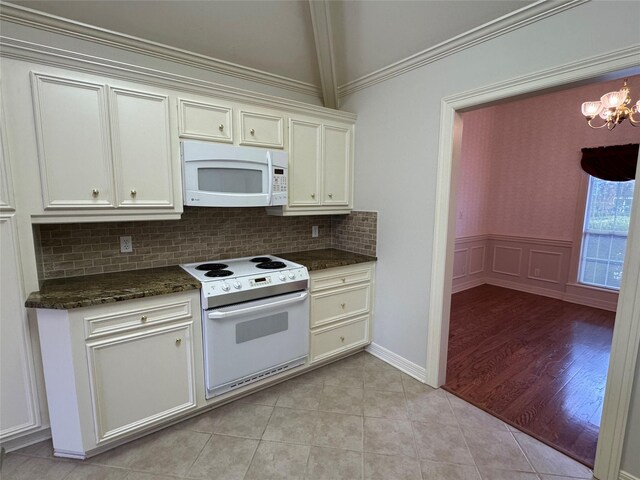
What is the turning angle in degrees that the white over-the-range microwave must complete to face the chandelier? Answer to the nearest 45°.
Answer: approximately 45° to its left

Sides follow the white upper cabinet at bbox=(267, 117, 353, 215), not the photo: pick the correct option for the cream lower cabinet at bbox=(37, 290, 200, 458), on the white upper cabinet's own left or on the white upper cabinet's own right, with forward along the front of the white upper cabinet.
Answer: on the white upper cabinet's own right

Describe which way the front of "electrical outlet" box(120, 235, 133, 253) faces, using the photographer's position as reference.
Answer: facing the viewer

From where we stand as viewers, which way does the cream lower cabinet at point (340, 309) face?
facing the viewer and to the right of the viewer

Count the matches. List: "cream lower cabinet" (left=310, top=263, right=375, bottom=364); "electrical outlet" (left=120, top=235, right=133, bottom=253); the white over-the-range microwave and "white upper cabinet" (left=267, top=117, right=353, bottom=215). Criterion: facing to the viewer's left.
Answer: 0

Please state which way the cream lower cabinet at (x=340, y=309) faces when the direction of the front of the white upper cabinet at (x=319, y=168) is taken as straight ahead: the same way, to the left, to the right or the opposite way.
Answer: the same way

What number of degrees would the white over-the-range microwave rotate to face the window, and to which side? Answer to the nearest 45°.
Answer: approximately 45° to its left

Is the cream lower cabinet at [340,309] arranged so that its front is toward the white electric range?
no

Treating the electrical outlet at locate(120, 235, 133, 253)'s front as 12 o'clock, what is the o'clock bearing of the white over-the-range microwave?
The white over-the-range microwave is roughly at 10 o'clock from the electrical outlet.

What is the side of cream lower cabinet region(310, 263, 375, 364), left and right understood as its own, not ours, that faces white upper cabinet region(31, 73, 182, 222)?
right

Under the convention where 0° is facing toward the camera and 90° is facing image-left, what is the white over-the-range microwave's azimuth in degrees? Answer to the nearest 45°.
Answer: approximately 315°

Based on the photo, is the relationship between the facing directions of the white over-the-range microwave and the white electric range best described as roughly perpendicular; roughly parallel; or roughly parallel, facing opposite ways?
roughly parallel

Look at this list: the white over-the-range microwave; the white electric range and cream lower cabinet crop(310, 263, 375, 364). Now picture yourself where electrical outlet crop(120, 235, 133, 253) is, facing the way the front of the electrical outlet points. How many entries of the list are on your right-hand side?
0

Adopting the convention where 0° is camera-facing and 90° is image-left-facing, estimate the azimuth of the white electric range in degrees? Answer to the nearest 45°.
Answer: approximately 315°

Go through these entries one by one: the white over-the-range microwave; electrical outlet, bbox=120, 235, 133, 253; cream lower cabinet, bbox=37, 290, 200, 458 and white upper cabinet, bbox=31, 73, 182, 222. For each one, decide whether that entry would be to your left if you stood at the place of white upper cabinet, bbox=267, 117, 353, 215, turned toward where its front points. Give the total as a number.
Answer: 0

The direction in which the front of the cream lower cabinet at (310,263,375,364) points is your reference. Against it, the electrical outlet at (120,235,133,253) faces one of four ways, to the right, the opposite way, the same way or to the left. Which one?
the same way

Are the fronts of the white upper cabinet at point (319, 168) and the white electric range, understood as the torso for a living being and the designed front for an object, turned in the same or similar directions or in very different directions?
same or similar directions
